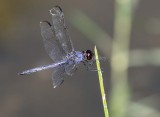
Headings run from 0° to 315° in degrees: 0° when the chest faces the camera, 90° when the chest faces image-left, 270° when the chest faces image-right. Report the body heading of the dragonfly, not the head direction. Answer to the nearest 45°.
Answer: approximately 270°
